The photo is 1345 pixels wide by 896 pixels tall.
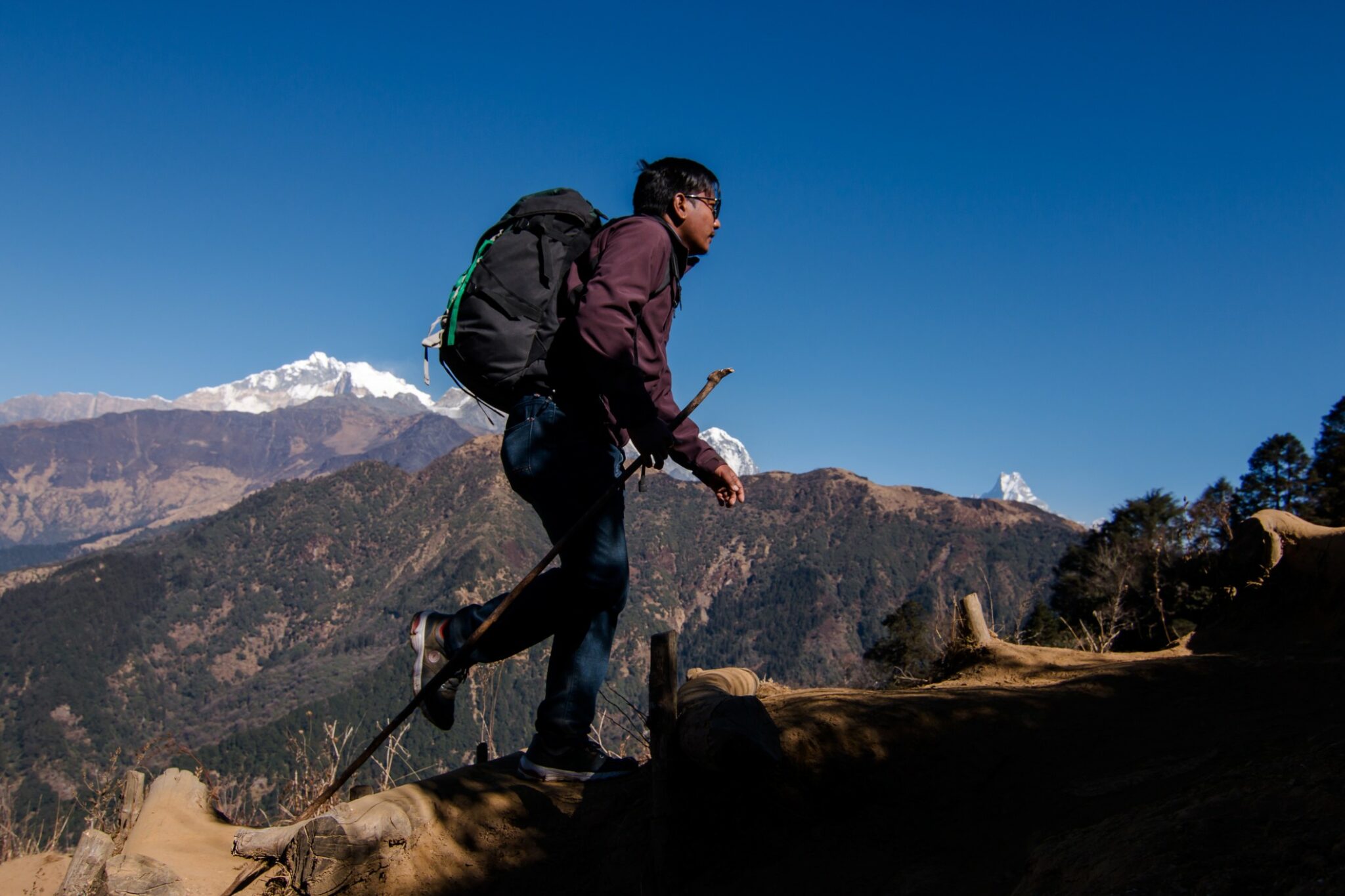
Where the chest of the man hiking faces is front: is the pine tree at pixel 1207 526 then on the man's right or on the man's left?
on the man's left

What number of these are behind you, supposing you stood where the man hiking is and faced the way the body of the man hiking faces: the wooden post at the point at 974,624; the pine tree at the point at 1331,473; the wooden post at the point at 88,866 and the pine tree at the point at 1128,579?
1

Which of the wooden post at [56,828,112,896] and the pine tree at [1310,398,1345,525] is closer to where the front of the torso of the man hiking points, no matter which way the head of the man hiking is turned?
the pine tree

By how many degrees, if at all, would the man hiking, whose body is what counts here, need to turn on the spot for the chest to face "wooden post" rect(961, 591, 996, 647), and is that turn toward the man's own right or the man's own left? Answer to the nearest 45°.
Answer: approximately 45° to the man's own left

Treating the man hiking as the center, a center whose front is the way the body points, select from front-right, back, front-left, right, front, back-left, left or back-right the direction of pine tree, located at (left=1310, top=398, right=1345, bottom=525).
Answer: front-left

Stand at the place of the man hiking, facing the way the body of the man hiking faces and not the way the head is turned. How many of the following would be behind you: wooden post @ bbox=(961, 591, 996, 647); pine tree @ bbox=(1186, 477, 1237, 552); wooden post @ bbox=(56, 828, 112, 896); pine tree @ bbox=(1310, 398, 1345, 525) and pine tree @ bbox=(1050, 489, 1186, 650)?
1

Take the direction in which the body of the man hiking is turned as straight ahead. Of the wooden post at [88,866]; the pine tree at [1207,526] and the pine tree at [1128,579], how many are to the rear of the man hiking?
1

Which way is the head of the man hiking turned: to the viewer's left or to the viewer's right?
to the viewer's right

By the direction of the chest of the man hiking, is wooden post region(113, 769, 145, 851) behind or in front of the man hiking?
behind

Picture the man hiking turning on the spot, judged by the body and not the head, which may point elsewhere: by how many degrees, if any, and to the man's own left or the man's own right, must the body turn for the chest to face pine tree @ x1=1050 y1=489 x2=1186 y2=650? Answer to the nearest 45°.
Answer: approximately 45° to the man's own left

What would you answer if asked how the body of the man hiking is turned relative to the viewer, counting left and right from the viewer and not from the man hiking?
facing to the right of the viewer

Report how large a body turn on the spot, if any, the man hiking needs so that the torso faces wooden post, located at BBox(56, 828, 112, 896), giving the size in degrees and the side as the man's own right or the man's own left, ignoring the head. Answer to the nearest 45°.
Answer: approximately 180°
